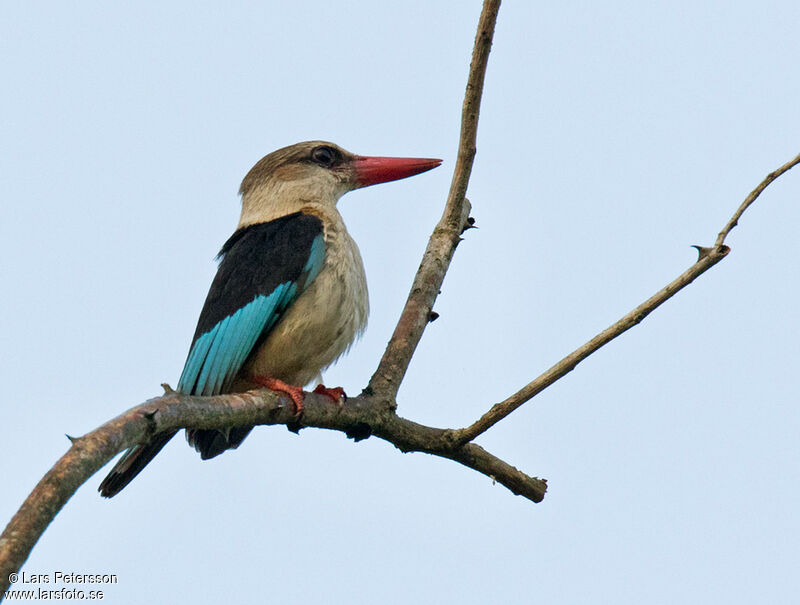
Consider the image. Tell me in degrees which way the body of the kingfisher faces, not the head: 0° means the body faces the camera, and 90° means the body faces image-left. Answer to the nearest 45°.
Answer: approximately 270°

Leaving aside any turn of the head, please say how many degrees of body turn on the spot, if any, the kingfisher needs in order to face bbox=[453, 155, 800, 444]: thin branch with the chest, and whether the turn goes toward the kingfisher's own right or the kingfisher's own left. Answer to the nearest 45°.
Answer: approximately 45° to the kingfisher's own right
